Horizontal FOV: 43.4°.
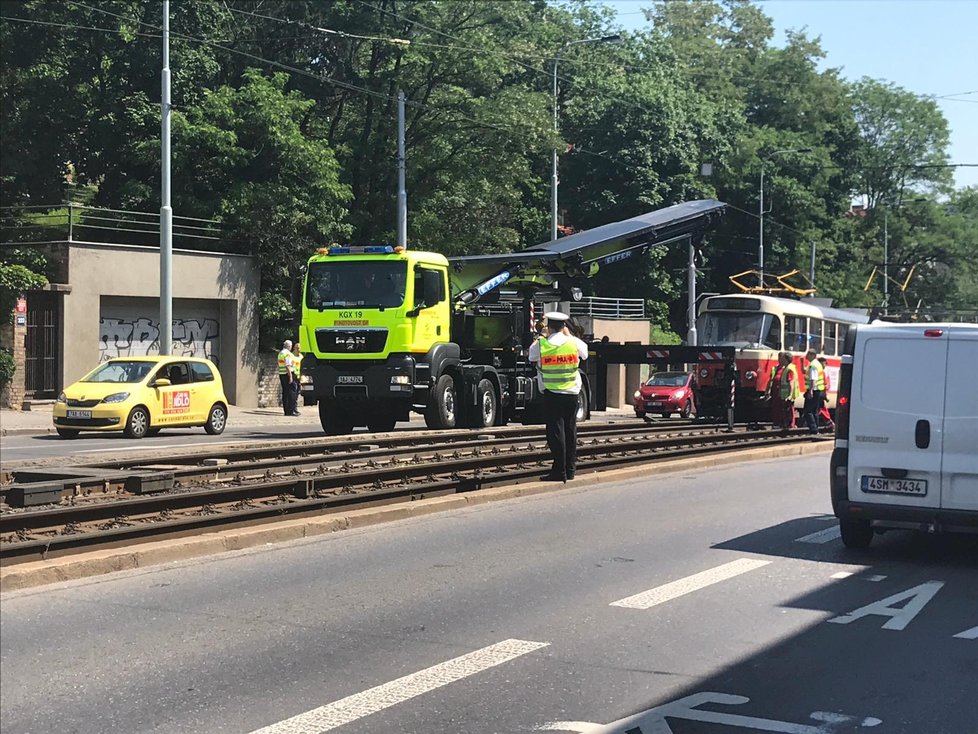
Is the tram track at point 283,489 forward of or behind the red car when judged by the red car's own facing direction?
forward

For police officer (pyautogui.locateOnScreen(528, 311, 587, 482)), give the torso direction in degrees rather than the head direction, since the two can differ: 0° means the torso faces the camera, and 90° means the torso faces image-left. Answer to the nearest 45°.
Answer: approximately 180°

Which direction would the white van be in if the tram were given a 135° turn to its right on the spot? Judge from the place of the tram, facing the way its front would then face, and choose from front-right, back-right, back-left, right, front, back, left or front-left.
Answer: back

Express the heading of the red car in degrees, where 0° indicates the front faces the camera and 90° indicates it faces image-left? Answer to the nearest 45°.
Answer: approximately 45°

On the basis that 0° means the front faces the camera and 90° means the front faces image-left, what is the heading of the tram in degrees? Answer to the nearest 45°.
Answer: approximately 45°

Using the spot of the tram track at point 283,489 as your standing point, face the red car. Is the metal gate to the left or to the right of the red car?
left

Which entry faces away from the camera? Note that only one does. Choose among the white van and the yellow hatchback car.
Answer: the white van

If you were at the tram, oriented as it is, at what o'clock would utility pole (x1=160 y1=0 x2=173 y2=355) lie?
The utility pole is roughly at 1 o'clock from the tram.

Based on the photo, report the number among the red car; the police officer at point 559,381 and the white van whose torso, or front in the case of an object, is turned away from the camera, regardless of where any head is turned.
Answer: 2

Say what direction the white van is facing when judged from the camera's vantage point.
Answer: facing away from the viewer

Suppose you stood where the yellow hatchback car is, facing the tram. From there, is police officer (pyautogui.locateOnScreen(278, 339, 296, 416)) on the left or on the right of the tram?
left

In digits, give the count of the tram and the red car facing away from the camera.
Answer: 0

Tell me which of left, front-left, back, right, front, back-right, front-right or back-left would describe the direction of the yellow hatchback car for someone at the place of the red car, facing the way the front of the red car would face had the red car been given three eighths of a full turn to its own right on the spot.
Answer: back-left

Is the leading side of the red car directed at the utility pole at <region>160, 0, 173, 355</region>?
yes

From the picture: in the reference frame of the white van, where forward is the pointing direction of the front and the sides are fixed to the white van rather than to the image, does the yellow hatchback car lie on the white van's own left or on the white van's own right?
on the white van's own left
